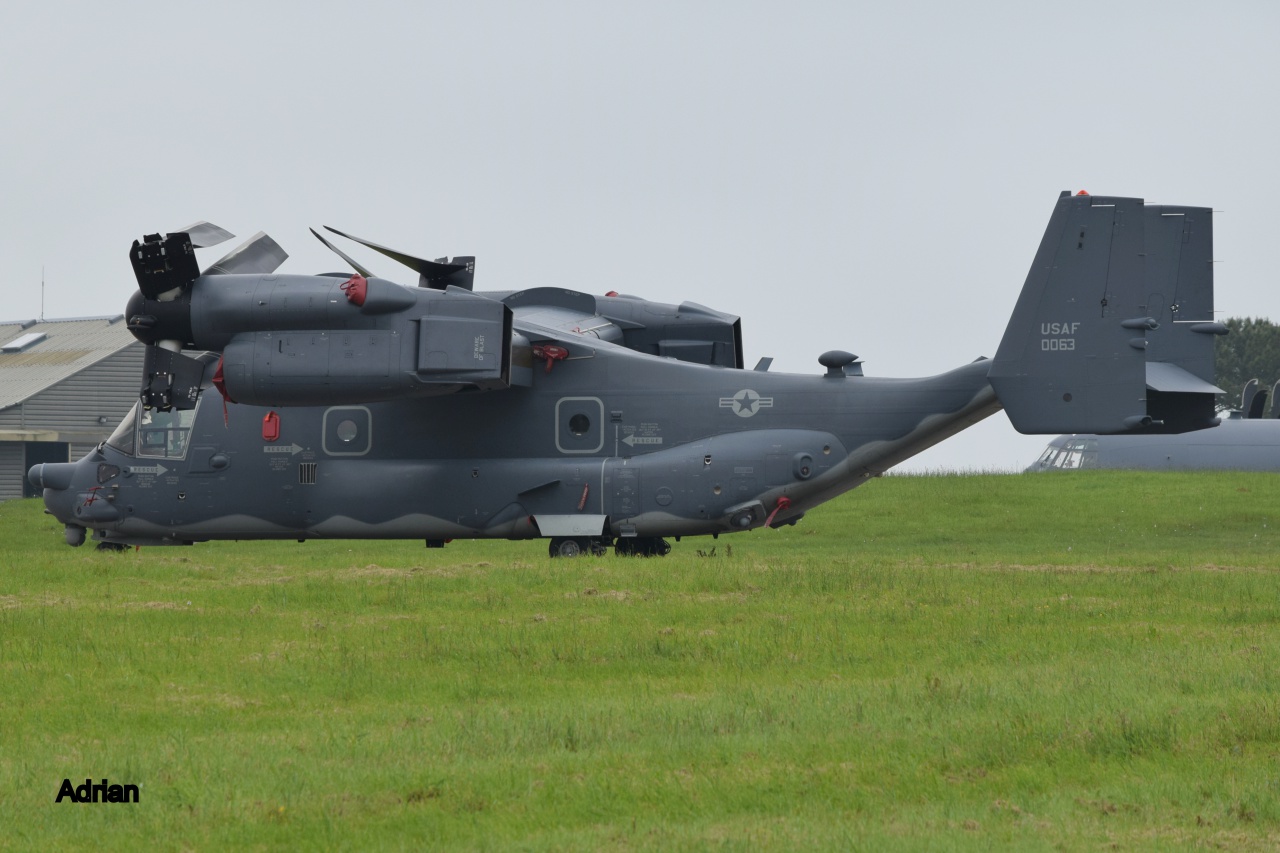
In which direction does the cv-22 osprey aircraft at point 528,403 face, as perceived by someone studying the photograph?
facing to the left of the viewer
